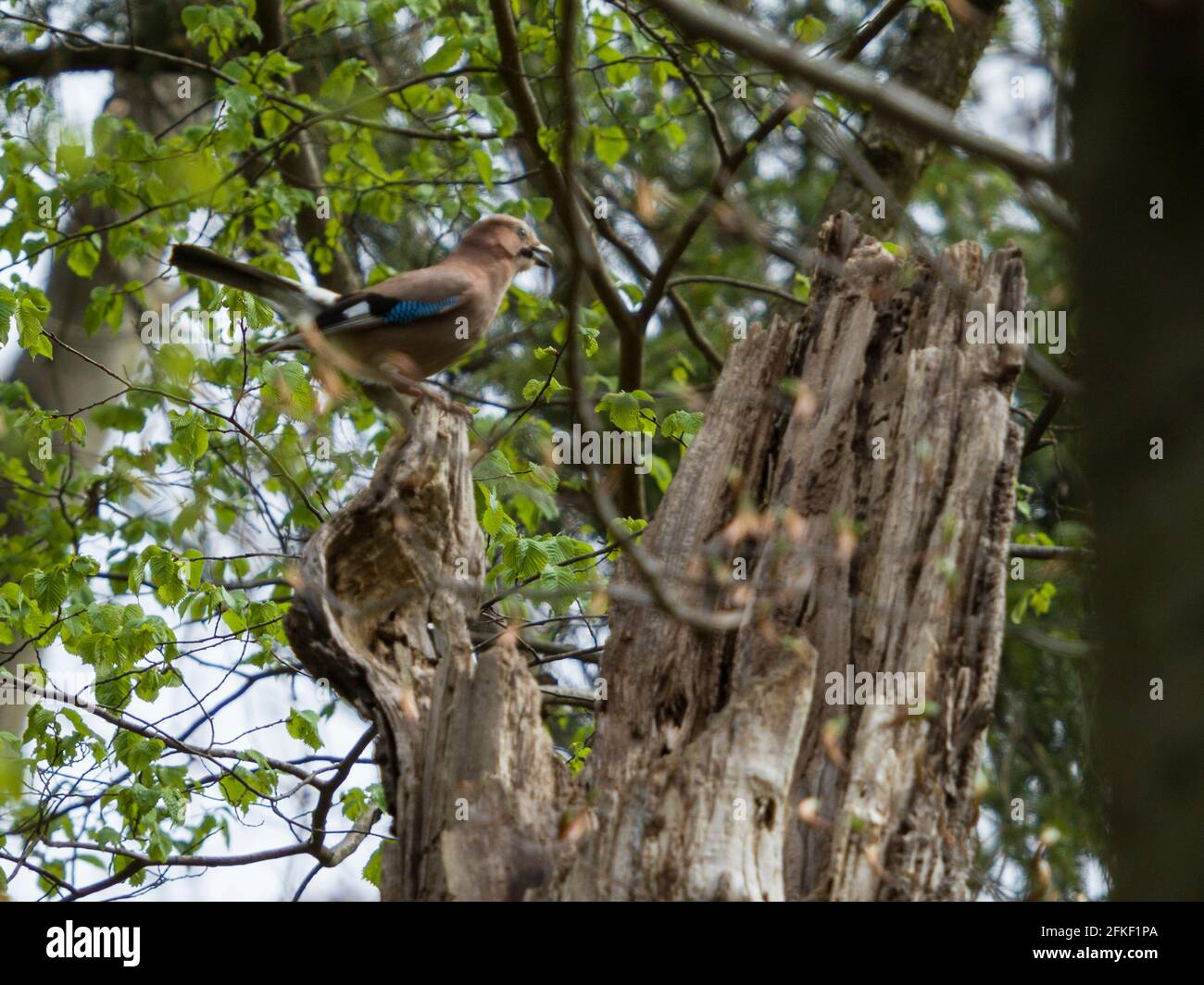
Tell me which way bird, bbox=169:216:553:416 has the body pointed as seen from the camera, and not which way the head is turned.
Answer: to the viewer's right

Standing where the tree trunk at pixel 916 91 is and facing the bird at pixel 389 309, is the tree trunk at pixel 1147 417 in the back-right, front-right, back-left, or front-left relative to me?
front-left

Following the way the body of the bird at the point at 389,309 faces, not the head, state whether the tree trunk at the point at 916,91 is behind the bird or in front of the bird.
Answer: in front

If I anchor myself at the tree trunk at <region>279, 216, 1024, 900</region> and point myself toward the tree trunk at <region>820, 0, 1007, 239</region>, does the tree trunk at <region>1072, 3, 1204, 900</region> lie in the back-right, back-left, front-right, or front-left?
back-right

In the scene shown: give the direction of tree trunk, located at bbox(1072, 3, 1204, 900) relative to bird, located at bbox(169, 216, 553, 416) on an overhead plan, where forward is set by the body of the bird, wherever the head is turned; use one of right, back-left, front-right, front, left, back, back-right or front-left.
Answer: right
